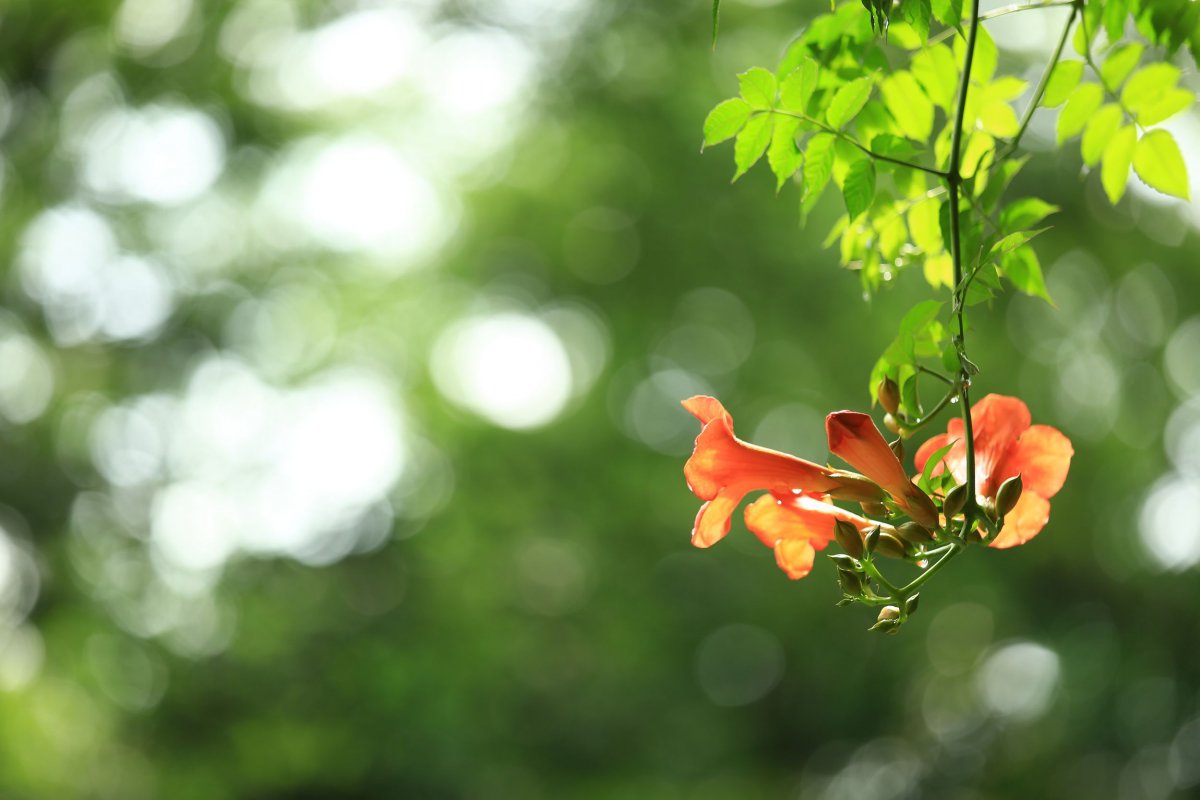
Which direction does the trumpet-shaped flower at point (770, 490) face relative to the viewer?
to the viewer's left

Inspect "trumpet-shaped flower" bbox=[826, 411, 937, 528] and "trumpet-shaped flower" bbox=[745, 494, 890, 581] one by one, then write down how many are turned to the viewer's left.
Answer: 2

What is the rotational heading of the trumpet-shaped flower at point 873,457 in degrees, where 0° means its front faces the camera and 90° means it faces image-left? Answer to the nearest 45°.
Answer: approximately 90°

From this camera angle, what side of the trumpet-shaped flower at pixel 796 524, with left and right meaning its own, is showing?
left
